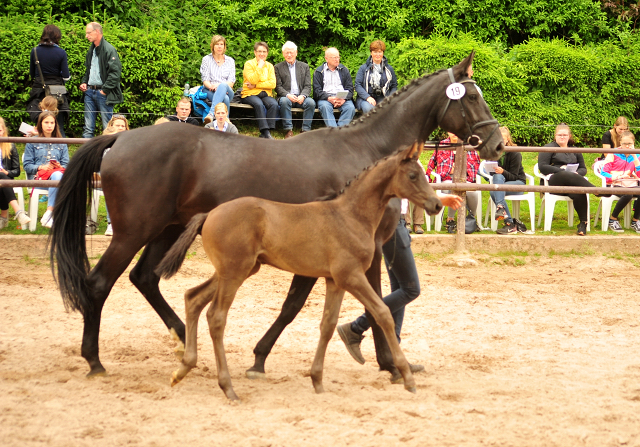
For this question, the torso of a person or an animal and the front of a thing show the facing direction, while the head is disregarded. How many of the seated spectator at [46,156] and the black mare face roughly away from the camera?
0

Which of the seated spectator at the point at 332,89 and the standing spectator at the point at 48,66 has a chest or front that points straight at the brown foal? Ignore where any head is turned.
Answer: the seated spectator

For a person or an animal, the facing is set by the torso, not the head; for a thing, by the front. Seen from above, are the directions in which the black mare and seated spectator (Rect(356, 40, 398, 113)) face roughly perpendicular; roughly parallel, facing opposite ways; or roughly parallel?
roughly perpendicular

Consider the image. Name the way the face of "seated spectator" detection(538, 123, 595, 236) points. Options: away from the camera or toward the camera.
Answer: toward the camera

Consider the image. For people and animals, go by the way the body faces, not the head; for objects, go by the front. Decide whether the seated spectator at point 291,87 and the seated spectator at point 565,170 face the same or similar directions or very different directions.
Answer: same or similar directions

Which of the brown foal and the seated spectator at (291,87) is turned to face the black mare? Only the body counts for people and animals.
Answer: the seated spectator

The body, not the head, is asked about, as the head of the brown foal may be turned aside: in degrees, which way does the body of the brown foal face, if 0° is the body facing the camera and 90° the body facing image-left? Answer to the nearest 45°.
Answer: approximately 270°

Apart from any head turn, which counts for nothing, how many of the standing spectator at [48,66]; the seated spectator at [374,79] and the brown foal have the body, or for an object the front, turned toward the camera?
1

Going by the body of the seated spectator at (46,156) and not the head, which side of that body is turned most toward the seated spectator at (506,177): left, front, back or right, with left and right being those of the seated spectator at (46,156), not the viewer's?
left

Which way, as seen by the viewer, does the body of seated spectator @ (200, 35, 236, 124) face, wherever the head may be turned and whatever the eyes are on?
toward the camera

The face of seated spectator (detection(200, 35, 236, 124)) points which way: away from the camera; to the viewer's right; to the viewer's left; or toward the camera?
toward the camera

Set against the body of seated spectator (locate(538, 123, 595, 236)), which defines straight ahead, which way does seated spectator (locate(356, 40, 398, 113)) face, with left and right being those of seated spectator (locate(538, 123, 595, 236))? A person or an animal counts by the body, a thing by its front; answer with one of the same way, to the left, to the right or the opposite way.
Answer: the same way

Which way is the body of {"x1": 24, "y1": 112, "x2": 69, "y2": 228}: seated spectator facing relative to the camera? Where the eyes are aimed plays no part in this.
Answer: toward the camera

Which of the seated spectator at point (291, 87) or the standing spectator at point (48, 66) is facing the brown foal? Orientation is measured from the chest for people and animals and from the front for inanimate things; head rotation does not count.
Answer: the seated spectator

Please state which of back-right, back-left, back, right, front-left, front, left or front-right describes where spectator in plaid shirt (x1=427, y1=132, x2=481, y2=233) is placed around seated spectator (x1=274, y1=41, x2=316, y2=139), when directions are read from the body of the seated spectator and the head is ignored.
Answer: front-left

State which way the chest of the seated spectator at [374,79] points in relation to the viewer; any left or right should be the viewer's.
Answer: facing the viewer

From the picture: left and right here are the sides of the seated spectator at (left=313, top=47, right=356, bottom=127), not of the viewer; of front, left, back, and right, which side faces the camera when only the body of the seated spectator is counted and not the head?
front

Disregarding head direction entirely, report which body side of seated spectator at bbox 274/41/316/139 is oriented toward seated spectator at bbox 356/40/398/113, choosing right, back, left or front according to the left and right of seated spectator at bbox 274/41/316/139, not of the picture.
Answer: left

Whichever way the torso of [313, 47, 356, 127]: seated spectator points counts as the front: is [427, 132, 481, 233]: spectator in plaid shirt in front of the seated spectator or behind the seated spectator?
in front

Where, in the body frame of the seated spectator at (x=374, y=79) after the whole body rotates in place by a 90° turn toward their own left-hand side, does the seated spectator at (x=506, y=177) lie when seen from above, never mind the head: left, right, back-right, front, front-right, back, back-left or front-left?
front-right
